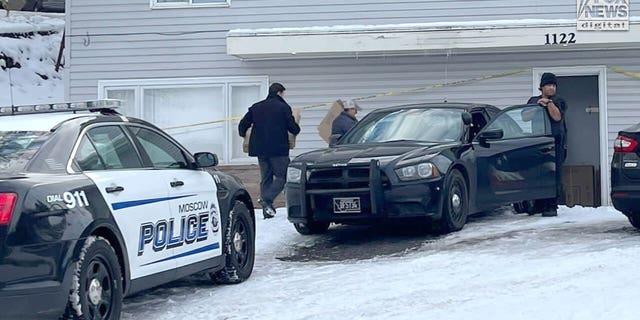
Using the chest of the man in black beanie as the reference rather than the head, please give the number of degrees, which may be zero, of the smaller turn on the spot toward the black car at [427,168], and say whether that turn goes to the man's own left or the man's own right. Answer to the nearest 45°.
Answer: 0° — they already face it

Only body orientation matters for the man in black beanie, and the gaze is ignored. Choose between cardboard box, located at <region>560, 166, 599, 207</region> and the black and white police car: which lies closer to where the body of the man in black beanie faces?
the black and white police car

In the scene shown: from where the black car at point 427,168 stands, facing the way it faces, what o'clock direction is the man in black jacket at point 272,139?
The man in black jacket is roughly at 3 o'clock from the black car.

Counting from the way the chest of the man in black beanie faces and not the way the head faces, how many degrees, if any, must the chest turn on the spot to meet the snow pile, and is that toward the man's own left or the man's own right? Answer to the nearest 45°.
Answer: approximately 90° to the man's own right

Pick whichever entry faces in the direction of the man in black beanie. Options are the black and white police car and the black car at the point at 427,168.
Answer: the black and white police car

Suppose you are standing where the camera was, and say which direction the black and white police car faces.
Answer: facing away from the viewer and to the right of the viewer

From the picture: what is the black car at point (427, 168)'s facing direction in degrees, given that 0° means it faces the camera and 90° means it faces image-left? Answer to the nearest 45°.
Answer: approximately 45°

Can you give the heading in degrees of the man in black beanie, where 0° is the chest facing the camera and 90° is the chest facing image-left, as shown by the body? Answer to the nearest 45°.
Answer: approximately 45°

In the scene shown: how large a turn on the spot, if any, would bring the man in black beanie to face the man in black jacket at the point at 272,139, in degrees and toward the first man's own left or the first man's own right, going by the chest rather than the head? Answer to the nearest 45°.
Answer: approximately 45° to the first man's own right

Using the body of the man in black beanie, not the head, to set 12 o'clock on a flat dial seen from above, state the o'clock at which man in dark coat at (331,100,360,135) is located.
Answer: The man in dark coat is roughly at 2 o'clock from the man in black beanie.

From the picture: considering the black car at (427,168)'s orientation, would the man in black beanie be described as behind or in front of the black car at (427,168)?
behind

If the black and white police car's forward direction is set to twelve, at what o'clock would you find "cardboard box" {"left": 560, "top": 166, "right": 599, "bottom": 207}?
The cardboard box is roughly at 12 o'clock from the black and white police car.
